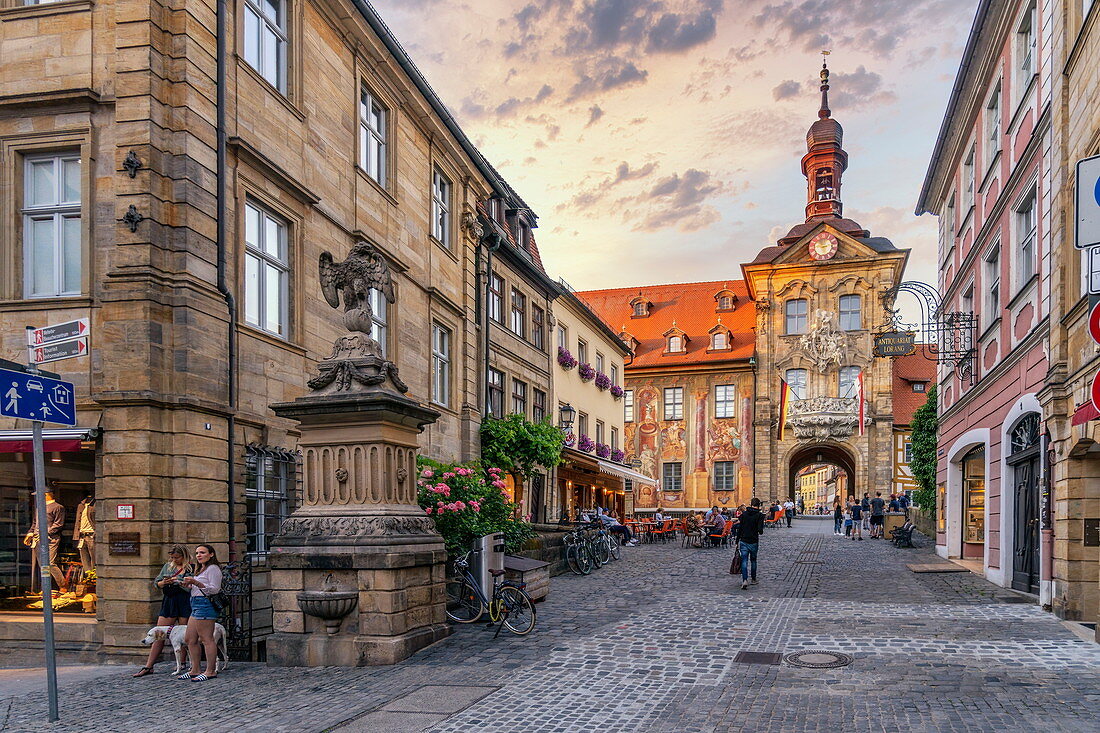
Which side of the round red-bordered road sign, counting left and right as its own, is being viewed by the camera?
front

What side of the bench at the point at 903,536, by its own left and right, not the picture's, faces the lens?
left

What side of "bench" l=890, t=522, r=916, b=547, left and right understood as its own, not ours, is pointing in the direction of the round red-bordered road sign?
left

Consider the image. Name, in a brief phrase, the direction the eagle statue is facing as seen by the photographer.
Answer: facing the viewer

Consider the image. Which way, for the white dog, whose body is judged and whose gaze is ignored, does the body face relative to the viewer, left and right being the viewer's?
facing to the left of the viewer

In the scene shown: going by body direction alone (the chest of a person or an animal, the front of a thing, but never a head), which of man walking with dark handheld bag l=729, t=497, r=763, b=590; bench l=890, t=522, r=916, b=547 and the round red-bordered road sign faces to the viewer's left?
the bench

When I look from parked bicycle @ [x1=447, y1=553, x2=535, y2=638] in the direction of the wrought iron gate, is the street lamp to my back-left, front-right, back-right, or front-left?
back-right

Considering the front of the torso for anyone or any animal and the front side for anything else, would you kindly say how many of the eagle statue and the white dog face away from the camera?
0
